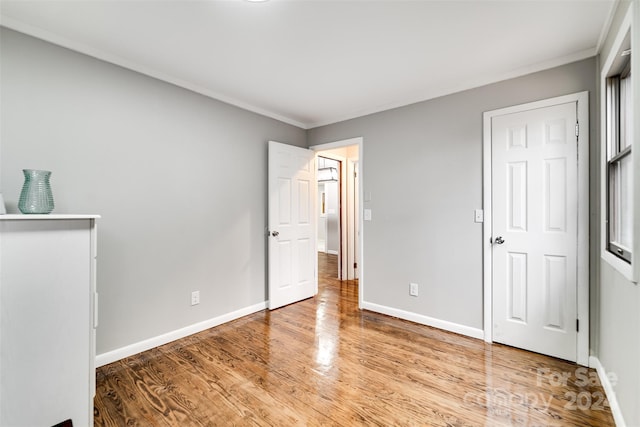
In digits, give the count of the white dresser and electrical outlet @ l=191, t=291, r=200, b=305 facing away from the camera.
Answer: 0

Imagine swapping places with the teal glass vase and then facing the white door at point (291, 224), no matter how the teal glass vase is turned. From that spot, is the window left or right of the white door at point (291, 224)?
right

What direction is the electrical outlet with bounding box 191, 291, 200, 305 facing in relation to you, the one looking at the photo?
facing the viewer and to the right of the viewer

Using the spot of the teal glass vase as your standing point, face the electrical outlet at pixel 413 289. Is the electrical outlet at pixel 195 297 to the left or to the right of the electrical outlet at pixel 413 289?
left

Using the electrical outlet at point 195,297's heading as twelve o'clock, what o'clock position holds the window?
The window is roughly at 12 o'clock from the electrical outlet.

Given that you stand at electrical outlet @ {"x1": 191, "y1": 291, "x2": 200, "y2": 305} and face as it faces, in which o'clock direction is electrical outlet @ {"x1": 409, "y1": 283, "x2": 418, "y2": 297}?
electrical outlet @ {"x1": 409, "y1": 283, "x2": 418, "y2": 297} is roughly at 11 o'clock from electrical outlet @ {"x1": 191, "y1": 291, "x2": 200, "y2": 305}.

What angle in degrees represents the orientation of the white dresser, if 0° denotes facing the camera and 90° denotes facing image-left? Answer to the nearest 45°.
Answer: approximately 270°

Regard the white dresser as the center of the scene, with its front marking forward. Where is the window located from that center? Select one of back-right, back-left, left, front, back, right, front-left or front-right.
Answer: front-right

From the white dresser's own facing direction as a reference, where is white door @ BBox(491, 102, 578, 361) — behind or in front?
in front

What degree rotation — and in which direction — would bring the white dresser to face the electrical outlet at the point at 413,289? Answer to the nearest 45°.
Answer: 0° — it already faces it
